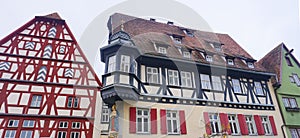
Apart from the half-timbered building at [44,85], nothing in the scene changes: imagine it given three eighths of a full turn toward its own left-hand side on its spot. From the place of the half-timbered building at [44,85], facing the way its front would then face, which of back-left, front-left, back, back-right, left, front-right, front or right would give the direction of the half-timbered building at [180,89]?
right

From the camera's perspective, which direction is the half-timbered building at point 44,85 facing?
toward the camera
